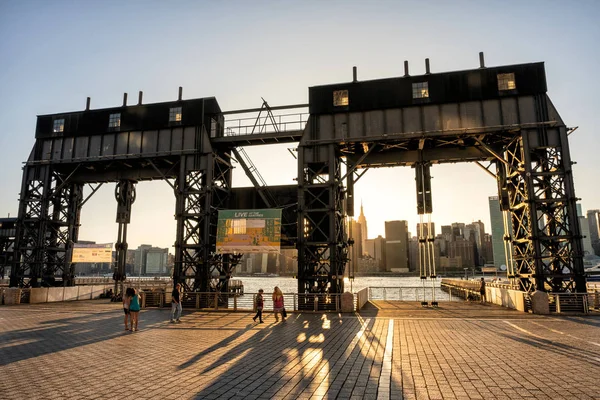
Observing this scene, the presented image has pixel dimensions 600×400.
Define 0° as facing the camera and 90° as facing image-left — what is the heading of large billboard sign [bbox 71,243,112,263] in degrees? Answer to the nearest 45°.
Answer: approximately 0°

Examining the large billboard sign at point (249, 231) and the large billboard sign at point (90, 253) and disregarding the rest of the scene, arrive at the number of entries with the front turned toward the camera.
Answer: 2

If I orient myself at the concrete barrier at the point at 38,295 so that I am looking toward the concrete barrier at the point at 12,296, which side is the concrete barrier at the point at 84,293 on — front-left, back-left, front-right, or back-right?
back-right

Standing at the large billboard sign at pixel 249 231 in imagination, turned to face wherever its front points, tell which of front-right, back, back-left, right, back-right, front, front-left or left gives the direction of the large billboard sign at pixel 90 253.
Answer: back-right

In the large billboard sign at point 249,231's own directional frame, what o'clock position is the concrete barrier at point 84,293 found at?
The concrete barrier is roughly at 4 o'clock from the large billboard sign.

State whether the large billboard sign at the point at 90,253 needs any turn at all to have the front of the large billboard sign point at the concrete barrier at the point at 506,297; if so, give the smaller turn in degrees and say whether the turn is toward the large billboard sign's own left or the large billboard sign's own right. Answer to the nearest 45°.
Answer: approximately 45° to the large billboard sign's own left

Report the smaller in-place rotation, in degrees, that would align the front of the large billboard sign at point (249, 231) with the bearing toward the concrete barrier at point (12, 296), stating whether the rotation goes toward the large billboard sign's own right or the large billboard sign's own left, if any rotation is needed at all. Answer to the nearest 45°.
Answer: approximately 90° to the large billboard sign's own right
